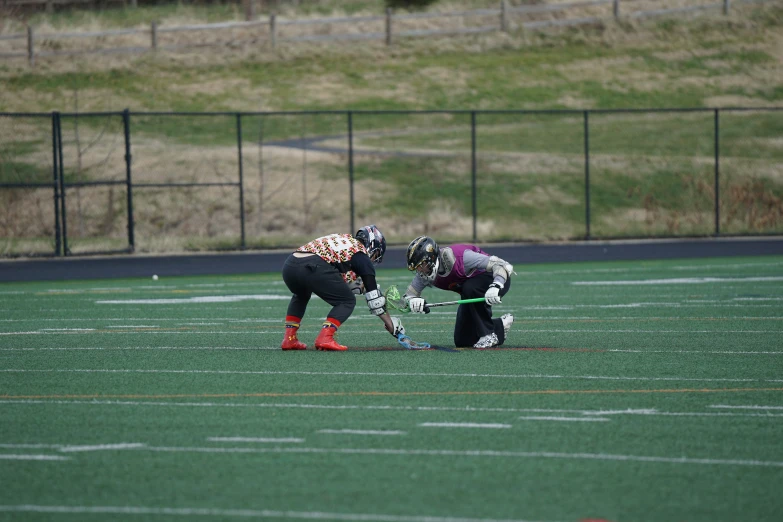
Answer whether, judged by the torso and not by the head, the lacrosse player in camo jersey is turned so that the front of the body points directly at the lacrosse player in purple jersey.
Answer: yes

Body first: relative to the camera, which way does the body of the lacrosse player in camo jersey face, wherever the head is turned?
to the viewer's right

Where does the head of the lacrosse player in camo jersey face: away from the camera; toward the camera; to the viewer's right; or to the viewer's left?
to the viewer's right

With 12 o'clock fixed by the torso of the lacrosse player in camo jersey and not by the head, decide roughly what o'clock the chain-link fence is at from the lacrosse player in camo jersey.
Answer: The chain-link fence is roughly at 9 o'clock from the lacrosse player in camo jersey.

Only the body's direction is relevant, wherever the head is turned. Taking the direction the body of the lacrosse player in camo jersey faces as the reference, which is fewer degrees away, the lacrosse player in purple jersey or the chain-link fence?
the lacrosse player in purple jersey
